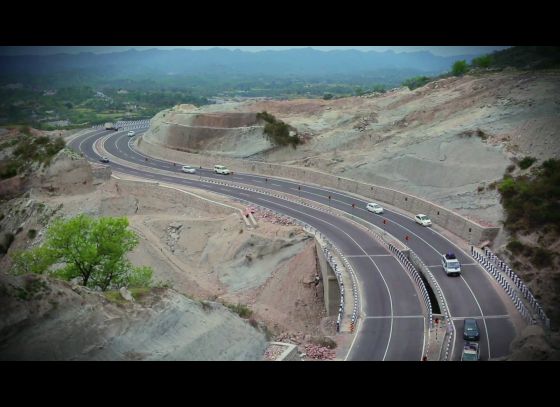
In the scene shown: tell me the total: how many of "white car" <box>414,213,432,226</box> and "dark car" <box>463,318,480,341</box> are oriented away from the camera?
0

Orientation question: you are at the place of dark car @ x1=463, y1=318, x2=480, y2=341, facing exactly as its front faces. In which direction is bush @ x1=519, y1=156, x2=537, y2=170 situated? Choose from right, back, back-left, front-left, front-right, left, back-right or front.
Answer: back

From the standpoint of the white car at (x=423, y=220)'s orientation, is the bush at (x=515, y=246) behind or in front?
in front

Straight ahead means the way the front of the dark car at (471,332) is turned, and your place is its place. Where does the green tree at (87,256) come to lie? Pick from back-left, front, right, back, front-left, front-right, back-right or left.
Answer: right

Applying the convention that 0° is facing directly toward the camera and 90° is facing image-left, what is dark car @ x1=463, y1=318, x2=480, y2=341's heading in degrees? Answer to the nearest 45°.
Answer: approximately 0°

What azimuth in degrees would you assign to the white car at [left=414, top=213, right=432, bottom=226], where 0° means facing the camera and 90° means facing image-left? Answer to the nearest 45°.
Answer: approximately 315°

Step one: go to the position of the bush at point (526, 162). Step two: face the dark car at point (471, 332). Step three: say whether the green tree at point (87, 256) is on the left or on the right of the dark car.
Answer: right

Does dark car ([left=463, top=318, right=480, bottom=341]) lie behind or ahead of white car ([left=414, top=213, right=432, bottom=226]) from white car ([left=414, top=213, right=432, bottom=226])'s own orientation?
ahead

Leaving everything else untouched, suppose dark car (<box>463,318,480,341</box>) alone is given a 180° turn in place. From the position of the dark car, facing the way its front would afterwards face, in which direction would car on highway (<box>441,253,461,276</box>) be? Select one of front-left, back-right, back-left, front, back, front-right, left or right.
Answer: front

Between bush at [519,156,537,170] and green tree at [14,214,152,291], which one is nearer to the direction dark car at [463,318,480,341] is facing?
the green tree

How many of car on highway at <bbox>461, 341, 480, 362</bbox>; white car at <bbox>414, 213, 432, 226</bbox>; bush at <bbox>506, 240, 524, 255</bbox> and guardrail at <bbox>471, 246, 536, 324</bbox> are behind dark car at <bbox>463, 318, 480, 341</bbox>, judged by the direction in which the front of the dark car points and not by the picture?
3

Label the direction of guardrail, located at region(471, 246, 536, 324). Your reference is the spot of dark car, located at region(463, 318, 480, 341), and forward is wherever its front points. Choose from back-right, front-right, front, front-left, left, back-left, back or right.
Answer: back

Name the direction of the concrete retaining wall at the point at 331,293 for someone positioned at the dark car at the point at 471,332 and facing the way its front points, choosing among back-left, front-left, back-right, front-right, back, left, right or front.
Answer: back-right

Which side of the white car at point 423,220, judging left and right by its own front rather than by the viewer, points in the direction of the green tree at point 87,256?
right

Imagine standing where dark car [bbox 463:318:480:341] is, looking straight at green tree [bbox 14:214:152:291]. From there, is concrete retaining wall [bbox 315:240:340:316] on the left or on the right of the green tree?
right

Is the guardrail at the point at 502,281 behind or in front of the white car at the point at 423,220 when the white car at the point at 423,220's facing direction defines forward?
in front
